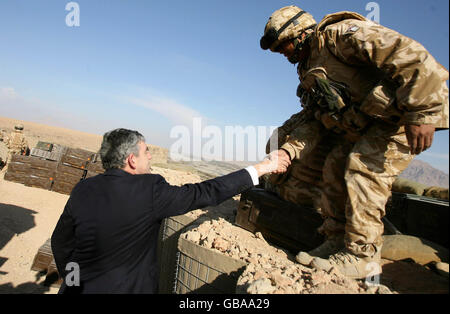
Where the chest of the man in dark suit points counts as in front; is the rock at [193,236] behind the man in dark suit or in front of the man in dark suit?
in front

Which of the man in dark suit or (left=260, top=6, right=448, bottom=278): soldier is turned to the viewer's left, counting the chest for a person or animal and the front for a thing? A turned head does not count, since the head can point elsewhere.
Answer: the soldier

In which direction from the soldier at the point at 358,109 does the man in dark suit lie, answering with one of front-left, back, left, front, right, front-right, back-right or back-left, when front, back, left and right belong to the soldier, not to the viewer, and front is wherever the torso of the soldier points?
front-left

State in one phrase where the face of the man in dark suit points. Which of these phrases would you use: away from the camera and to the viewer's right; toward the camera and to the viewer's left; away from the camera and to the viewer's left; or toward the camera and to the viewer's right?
away from the camera and to the viewer's right

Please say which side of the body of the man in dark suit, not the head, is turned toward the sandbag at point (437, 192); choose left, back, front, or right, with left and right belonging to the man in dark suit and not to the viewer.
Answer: front

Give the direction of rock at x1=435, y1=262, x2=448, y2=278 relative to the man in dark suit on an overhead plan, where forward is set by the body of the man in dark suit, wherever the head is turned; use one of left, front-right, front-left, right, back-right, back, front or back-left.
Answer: front-right

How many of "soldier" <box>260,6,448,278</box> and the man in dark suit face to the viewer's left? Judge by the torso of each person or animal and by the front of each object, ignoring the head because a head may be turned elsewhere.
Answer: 1

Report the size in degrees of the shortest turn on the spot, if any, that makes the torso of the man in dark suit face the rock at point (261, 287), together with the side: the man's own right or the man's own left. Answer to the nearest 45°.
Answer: approximately 45° to the man's own right

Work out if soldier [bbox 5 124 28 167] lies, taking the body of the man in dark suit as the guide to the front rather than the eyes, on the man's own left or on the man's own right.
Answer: on the man's own left

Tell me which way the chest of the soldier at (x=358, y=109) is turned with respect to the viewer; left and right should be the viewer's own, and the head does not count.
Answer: facing to the left of the viewer

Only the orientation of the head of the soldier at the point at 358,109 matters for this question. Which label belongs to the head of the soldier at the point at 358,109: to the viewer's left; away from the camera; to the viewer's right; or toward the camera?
to the viewer's left

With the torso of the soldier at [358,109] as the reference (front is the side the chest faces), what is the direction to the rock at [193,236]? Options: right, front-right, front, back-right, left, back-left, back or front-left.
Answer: front

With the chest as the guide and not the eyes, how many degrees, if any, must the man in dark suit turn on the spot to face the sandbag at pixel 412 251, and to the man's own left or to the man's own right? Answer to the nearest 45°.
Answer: approximately 45° to the man's own right
